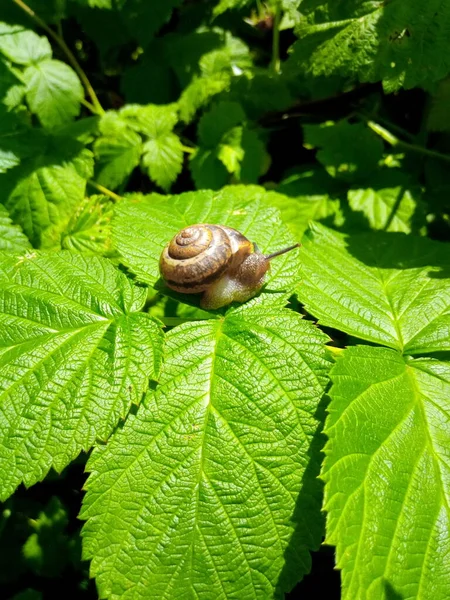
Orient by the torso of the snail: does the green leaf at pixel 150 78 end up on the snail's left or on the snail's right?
on the snail's left

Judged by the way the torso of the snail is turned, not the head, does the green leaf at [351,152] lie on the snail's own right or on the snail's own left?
on the snail's own left

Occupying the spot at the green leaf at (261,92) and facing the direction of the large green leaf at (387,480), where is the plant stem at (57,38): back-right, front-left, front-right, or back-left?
back-right

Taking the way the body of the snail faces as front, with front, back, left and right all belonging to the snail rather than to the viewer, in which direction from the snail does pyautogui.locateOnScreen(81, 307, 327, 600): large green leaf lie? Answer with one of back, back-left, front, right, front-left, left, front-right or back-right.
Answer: right

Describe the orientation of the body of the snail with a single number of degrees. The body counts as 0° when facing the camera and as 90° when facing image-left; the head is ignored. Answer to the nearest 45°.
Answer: approximately 270°

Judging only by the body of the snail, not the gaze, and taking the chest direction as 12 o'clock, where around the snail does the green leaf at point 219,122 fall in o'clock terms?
The green leaf is roughly at 9 o'clock from the snail.

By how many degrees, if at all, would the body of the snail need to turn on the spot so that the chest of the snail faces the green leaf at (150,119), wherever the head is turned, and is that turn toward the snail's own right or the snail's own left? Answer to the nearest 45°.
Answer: approximately 90° to the snail's own left

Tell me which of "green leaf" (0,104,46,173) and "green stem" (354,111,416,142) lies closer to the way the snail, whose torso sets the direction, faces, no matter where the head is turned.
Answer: the green stem

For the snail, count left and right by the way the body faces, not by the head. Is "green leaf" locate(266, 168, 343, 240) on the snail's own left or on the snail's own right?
on the snail's own left

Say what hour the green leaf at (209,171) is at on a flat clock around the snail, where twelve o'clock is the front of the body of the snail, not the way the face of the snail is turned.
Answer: The green leaf is roughly at 9 o'clock from the snail.

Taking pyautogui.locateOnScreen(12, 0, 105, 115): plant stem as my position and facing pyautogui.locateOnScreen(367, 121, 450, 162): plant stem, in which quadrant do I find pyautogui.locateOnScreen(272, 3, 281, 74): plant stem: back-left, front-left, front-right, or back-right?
front-left

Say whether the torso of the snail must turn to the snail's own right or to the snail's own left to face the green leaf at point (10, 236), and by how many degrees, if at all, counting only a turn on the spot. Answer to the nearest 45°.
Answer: approximately 135° to the snail's own left

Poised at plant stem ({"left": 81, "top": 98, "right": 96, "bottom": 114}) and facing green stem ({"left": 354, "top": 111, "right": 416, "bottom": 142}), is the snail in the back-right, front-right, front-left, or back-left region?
front-right
